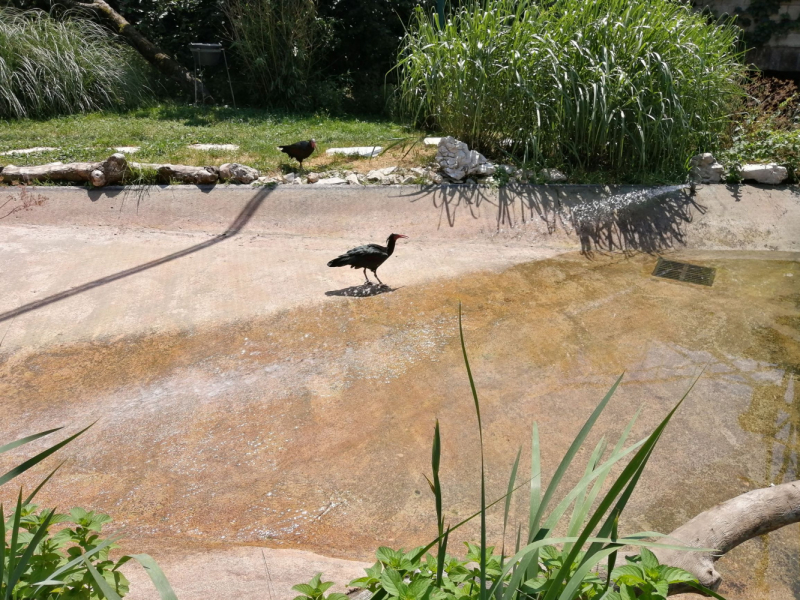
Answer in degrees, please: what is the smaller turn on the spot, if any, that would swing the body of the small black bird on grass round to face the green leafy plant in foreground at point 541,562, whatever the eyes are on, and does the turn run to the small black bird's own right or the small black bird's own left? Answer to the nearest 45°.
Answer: approximately 90° to the small black bird's own right

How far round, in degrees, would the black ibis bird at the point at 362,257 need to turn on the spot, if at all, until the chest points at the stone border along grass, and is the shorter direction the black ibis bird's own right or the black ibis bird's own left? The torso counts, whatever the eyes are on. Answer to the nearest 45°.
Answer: approximately 90° to the black ibis bird's own left

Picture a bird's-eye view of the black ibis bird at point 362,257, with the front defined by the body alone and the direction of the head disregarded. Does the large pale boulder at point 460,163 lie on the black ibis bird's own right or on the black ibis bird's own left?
on the black ibis bird's own left

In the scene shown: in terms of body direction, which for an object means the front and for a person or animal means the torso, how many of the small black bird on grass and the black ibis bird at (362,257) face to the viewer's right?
2

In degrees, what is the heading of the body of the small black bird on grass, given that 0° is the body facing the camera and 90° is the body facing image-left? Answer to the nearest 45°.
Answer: approximately 270°

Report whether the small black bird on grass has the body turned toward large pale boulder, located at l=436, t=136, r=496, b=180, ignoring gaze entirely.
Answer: yes

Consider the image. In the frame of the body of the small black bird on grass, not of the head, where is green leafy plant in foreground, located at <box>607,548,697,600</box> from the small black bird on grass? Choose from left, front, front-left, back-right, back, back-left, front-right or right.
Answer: right

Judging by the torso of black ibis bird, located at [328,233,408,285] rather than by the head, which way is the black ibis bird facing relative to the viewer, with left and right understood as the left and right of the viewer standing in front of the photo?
facing to the right of the viewer

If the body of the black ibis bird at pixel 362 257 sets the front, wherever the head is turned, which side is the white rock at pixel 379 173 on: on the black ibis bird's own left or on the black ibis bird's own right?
on the black ibis bird's own left
